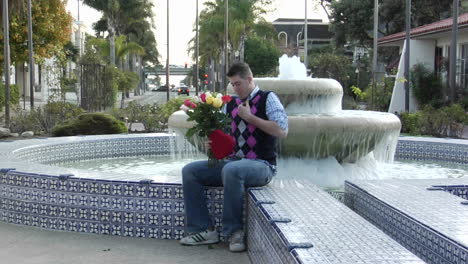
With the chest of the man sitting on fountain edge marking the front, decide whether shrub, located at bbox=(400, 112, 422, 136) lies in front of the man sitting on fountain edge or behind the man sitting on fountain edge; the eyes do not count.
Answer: behind

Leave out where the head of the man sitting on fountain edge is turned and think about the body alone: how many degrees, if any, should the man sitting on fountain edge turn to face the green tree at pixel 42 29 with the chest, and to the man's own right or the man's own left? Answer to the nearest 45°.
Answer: approximately 135° to the man's own right

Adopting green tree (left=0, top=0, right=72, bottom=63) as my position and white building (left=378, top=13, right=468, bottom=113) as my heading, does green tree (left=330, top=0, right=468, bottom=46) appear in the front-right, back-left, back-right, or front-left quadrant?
front-left

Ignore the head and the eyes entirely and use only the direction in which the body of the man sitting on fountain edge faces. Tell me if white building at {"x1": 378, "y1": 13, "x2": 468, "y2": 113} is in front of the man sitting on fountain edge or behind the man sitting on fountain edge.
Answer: behind

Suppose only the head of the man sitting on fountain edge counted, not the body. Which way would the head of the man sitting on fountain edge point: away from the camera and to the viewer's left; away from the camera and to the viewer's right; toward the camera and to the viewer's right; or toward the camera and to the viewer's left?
toward the camera and to the viewer's left

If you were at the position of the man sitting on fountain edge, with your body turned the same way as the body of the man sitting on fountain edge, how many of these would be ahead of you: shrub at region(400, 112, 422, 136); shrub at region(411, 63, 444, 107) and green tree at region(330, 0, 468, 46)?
0

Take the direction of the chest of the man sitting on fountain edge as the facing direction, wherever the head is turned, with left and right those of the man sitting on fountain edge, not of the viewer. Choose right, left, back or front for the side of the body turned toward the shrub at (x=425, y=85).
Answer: back

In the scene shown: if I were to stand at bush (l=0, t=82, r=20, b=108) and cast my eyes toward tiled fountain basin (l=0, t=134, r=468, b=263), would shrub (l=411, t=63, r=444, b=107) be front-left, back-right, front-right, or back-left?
front-left

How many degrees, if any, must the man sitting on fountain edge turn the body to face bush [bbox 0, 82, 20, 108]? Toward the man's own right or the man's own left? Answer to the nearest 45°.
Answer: approximately 90° to the man's own right

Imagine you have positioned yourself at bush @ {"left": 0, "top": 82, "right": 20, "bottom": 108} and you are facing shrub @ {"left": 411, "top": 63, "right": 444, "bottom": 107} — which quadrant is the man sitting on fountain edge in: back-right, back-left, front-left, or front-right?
front-right

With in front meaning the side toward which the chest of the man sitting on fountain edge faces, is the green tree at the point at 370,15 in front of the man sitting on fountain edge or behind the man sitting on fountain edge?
behind

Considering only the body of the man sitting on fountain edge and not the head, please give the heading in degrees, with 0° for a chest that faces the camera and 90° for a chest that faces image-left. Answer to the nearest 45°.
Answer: approximately 45°

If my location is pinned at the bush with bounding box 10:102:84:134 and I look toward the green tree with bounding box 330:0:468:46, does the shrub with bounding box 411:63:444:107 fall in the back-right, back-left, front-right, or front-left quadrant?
front-right

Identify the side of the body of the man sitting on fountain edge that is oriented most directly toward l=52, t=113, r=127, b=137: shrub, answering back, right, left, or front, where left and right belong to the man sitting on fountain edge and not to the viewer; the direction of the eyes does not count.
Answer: right
